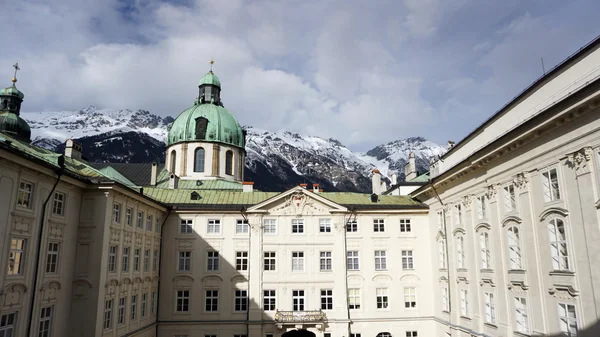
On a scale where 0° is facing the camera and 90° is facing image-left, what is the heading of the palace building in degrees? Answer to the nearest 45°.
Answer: approximately 0°
